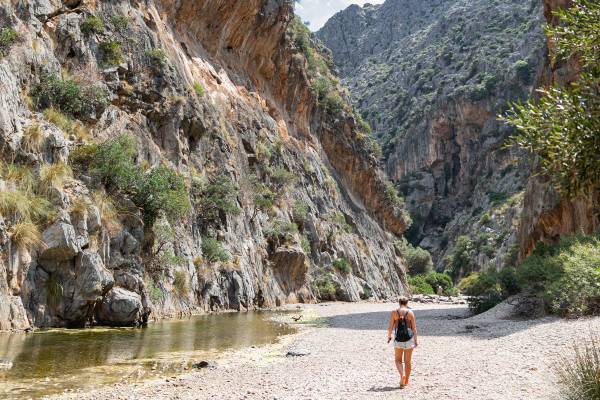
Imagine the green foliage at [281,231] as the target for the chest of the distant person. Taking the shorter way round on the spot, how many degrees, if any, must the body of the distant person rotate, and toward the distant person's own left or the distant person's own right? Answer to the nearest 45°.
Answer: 0° — they already face it

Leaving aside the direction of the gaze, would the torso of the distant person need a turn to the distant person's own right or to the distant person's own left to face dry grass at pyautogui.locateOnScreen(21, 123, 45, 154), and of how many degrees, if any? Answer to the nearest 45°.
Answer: approximately 45° to the distant person's own left

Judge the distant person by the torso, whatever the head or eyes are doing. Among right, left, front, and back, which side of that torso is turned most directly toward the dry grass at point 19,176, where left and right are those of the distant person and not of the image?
left

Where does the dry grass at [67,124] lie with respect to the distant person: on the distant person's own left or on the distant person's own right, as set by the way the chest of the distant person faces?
on the distant person's own left

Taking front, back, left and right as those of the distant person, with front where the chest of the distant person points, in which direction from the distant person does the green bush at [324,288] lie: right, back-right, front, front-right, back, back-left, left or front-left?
front

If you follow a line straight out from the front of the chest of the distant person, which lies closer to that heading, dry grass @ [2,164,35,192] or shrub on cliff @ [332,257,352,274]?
the shrub on cliff

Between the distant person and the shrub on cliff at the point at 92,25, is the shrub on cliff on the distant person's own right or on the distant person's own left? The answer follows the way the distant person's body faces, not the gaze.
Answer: on the distant person's own left

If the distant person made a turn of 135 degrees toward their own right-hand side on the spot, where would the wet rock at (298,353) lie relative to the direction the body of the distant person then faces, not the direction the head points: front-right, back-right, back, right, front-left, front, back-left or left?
back

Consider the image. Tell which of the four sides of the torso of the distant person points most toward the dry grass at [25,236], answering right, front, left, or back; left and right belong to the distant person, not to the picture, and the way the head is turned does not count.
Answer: left

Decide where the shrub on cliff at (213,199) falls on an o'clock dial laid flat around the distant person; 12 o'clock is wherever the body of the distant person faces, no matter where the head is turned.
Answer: The shrub on cliff is roughly at 11 o'clock from the distant person.

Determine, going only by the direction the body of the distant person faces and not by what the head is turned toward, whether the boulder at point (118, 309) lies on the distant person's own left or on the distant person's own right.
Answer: on the distant person's own left

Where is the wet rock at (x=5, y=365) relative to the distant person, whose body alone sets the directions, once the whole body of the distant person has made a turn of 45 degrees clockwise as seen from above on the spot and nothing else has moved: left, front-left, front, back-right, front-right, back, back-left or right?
back-left

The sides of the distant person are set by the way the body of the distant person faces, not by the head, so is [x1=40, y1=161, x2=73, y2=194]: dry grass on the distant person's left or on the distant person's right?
on the distant person's left

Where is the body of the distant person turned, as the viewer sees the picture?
away from the camera

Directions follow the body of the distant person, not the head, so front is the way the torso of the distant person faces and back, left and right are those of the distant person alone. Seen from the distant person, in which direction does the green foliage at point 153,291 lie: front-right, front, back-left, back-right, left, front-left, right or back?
front-left
